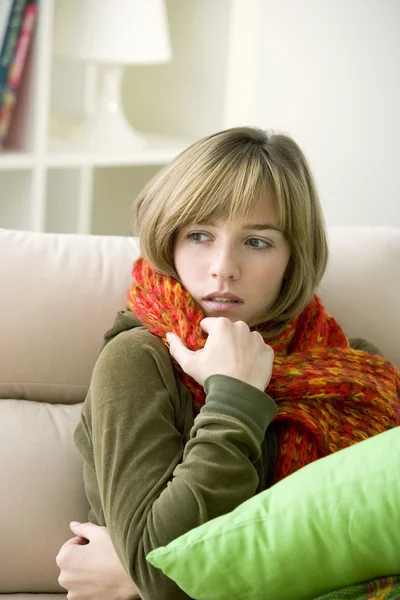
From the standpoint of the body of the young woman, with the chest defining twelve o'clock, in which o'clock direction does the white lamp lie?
The white lamp is roughly at 7 o'clock from the young woman.

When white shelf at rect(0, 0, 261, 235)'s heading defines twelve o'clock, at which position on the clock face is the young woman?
The young woman is roughly at 12 o'clock from the white shelf.

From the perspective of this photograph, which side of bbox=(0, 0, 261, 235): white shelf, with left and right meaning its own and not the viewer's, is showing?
front

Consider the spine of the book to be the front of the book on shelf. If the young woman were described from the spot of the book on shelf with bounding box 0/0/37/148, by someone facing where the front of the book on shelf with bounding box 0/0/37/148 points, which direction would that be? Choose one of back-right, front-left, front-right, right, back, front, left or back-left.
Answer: front

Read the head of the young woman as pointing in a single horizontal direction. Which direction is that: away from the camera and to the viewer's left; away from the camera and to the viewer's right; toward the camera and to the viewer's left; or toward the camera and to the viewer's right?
toward the camera and to the viewer's left

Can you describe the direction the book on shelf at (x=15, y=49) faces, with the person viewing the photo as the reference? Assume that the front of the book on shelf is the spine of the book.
facing the viewer
